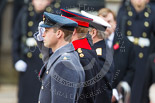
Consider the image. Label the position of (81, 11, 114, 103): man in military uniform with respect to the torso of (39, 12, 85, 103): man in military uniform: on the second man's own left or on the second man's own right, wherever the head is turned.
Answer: on the second man's own right

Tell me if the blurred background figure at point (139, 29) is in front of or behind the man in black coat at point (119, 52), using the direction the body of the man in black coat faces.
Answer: behind

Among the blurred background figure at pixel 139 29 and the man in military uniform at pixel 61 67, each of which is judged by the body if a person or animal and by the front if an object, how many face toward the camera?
1

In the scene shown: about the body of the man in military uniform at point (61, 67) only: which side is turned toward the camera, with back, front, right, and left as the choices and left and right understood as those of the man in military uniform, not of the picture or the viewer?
left

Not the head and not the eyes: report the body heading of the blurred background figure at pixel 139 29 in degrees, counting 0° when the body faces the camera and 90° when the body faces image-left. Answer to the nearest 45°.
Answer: approximately 0°

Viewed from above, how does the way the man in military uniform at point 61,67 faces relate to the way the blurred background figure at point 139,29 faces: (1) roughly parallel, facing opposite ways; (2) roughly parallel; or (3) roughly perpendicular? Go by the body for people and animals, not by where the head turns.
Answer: roughly perpendicular

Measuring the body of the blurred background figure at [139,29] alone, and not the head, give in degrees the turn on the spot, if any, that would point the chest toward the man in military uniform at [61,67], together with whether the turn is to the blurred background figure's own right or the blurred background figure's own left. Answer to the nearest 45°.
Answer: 0° — they already face them
